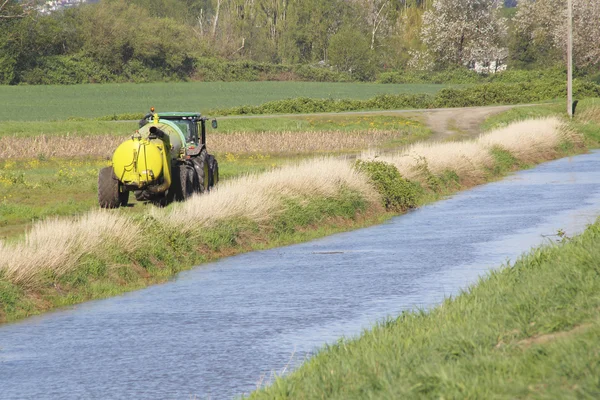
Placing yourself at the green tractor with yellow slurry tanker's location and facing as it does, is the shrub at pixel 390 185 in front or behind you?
in front

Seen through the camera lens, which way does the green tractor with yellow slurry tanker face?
facing away from the viewer and to the right of the viewer
